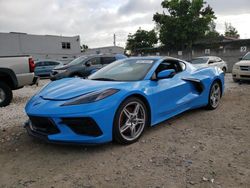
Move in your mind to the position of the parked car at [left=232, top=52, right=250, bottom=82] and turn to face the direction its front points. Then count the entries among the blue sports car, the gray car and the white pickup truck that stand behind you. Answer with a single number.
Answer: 0

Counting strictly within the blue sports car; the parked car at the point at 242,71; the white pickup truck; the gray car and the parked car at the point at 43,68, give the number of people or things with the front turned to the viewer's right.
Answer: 0

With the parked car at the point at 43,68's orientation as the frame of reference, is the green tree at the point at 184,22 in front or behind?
behind

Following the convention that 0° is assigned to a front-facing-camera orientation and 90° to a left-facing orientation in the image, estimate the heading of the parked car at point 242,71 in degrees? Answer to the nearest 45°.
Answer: approximately 45°

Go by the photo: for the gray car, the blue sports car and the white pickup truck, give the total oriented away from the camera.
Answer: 0

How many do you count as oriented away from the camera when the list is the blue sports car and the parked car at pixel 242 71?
0

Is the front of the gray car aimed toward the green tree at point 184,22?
no

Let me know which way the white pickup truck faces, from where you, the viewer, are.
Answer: facing to the left of the viewer

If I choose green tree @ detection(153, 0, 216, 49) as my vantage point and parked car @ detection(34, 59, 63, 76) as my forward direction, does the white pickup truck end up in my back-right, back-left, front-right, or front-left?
front-left

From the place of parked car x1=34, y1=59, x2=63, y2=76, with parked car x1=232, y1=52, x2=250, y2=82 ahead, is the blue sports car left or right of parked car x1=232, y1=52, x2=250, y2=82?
right

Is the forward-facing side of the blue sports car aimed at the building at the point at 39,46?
no

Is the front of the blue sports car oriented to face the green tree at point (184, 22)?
no

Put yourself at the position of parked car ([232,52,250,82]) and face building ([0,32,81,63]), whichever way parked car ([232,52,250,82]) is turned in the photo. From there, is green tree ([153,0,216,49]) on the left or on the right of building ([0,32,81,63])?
right

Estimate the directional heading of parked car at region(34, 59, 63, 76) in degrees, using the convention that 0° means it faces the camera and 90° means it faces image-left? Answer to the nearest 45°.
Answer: approximately 45°

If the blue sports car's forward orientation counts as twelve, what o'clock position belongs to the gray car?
The gray car is roughly at 4 o'clock from the blue sports car.

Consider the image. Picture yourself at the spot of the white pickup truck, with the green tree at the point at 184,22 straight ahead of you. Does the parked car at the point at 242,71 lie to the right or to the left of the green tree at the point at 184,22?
right

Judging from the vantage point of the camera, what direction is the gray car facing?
facing the viewer and to the left of the viewer

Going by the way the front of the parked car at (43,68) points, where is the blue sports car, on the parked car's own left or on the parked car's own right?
on the parked car's own left
